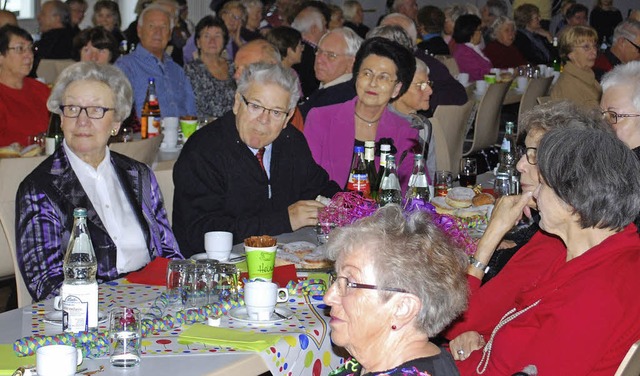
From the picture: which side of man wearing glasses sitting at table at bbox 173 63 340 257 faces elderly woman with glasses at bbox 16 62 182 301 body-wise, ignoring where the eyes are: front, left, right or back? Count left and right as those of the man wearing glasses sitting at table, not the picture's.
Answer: right

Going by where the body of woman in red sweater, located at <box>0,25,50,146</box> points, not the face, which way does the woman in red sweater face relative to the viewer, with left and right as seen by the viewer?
facing the viewer and to the right of the viewer

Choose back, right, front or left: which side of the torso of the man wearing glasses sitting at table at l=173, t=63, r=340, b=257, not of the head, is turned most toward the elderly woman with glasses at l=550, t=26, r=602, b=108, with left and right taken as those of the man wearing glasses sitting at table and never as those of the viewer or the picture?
left

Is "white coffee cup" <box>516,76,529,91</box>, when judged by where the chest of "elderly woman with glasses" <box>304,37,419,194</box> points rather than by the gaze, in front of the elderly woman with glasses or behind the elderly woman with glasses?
behind

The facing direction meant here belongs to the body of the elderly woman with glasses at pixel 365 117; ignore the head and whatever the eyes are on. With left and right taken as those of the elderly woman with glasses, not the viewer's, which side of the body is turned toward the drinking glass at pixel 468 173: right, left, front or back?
left

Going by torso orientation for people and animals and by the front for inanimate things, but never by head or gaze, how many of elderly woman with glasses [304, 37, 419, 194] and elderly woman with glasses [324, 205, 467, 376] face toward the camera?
1

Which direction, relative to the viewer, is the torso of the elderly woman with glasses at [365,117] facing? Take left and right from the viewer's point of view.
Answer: facing the viewer

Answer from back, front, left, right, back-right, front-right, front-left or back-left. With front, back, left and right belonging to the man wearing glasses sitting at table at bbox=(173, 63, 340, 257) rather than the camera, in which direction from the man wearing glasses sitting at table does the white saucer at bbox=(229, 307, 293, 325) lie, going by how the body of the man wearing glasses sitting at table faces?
front-right

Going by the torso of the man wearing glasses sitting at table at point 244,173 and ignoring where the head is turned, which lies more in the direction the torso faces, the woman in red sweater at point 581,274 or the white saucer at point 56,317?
the woman in red sweater

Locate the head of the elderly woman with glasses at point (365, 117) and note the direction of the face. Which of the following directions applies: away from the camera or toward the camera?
toward the camera

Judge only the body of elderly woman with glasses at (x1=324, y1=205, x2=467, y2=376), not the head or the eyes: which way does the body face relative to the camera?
to the viewer's left

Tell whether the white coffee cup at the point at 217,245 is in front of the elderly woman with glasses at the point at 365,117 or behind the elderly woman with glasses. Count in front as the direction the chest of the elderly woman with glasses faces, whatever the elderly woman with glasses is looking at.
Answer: in front

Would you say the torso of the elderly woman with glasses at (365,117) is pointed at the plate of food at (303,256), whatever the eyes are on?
yes
